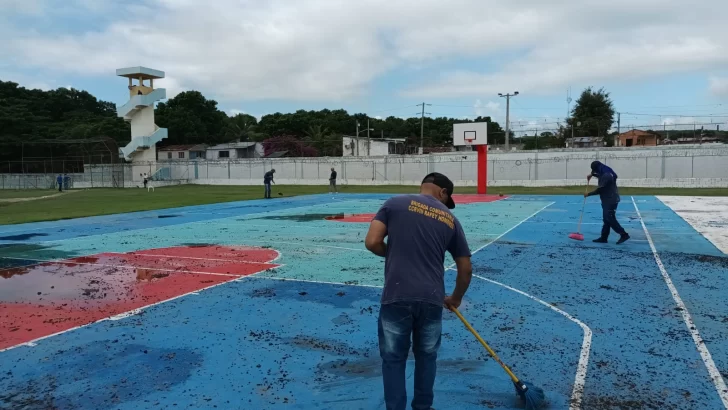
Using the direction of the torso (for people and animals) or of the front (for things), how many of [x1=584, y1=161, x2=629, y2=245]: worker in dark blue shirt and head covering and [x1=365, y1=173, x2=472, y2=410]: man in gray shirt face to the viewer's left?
1

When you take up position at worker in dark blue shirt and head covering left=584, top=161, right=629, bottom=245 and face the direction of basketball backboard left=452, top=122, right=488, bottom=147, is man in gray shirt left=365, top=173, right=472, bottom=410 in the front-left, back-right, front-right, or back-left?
back-left

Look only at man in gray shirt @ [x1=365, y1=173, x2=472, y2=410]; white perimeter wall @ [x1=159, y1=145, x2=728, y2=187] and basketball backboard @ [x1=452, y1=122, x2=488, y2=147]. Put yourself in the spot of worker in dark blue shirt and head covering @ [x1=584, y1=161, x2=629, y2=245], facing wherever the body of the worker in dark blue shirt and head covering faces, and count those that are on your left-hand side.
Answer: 1

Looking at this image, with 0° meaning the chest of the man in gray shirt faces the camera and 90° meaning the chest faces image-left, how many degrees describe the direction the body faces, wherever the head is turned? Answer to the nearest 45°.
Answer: approximately 180°

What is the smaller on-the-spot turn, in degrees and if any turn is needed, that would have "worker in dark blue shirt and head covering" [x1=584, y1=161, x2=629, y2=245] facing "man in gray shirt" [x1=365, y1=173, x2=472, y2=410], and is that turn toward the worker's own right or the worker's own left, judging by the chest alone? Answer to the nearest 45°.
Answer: approximately 90° to the worker's own left

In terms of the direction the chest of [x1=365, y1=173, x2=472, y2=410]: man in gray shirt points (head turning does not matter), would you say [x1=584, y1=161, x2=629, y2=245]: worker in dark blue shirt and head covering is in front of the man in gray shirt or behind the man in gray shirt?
in front

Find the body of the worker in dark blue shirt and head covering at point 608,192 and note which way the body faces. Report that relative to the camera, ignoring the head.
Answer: to the viewer's left

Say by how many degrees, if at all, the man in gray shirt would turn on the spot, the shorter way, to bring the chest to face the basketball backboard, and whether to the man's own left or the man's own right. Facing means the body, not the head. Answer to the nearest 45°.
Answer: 0° — they already face it

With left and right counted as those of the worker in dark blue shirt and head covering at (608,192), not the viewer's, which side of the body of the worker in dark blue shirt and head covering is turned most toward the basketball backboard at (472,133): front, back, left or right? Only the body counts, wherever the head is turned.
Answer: right

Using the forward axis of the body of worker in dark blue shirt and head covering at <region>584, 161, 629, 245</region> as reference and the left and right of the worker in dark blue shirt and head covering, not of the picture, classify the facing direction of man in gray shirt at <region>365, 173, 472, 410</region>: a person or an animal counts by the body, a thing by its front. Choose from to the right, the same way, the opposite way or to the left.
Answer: to the right
